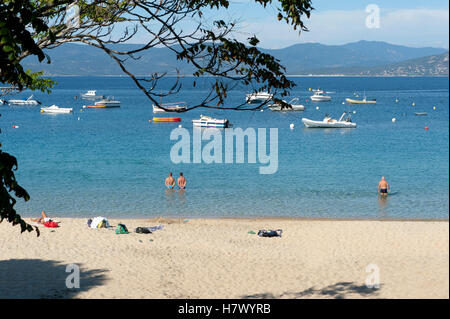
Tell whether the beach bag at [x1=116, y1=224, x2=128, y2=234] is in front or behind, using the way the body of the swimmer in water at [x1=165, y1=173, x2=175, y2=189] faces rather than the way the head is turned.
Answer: behind

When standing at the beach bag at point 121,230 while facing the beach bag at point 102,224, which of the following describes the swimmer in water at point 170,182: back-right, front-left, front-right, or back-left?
front-right

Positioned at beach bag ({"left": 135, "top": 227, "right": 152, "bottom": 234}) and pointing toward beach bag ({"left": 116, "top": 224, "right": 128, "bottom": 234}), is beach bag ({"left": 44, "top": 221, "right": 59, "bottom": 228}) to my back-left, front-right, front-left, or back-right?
front-right

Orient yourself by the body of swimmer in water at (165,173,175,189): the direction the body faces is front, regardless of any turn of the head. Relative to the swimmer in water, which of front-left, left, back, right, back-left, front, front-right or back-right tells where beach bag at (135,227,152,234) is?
back

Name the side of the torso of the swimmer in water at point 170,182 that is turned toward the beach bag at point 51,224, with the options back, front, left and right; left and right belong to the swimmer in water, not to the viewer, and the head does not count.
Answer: back

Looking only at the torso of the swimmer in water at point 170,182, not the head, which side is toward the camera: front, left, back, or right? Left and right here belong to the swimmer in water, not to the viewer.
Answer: back

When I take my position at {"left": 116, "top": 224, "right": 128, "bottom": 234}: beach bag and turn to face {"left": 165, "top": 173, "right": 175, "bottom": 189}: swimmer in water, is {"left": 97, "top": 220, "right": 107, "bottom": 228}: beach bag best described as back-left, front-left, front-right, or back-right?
front-left

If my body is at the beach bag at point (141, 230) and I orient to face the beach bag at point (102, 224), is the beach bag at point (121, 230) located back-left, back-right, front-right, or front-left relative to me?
front-left
